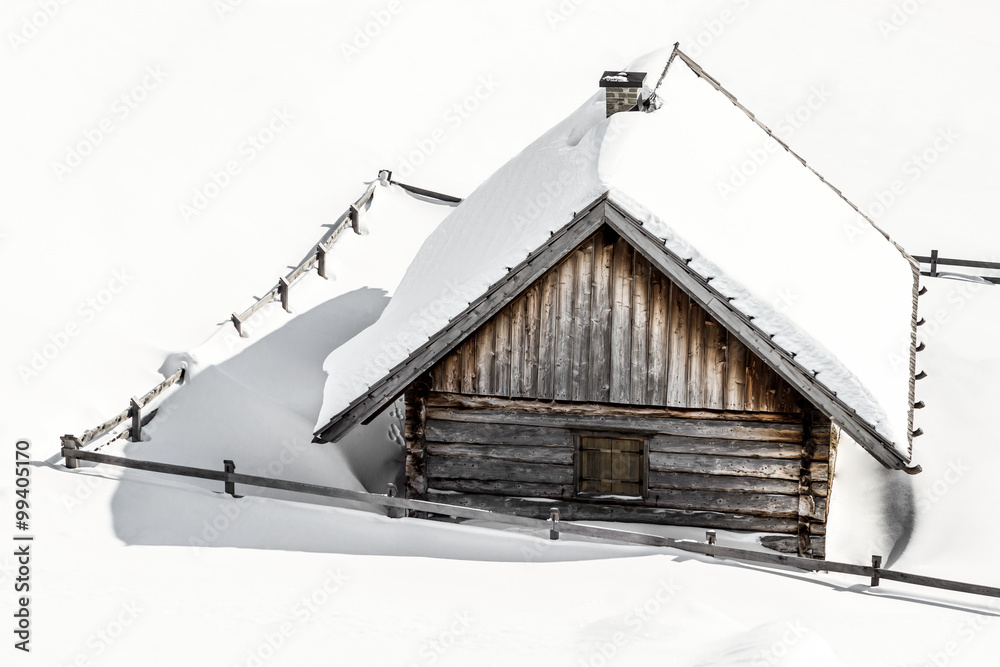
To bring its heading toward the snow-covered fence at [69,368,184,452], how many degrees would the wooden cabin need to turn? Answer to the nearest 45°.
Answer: approximately 90° to its right

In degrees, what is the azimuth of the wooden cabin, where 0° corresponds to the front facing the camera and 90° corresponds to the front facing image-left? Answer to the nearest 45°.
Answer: approximately 0°

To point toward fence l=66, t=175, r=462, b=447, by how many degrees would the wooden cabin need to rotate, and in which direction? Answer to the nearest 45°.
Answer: approximately 135° to its right

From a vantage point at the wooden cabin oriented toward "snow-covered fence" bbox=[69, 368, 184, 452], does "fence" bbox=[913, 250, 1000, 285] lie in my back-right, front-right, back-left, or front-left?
back-right

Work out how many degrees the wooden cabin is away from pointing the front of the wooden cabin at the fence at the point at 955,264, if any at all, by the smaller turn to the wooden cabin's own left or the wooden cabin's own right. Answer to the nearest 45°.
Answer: approximately 135° to the wooden cabin's own left

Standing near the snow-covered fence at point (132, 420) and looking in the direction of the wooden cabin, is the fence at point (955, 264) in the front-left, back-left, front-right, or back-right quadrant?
front-left
